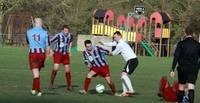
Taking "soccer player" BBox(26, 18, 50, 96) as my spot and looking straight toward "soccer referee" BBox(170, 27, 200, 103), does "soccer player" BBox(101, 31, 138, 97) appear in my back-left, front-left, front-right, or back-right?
front-left

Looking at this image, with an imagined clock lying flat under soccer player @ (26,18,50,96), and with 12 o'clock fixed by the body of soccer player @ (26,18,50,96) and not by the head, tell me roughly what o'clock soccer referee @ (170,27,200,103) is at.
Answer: soccer referee @ (170,27,200,103) is roughly at 4 o'clock from soccer player @ (26,18,50,96).

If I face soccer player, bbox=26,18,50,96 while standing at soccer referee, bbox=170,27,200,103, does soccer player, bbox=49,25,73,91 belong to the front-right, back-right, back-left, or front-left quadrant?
front-right

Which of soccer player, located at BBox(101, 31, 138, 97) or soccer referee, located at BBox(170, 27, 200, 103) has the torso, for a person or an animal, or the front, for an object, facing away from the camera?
soccer referee, located at BBox(170, 27, 200, 103)

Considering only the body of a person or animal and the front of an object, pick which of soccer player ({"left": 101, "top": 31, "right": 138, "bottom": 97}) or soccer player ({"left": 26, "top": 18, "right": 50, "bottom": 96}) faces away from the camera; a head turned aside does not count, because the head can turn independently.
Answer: soccer player ({"left": 26, "top": 18, "right": 50, "bottom": 96})

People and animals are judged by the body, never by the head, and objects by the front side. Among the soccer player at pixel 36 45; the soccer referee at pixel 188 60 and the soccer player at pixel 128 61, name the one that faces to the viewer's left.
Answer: the soccer player at pixel 128 61

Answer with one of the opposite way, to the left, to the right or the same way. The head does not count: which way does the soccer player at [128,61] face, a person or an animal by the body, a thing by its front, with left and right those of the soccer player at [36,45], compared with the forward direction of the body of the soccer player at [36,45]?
to the left

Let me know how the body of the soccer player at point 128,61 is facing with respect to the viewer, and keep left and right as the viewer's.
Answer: facing to the left of the viewer

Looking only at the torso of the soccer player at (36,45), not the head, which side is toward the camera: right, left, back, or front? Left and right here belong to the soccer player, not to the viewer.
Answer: back

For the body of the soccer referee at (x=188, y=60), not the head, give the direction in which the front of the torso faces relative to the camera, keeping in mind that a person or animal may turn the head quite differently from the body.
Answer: away from the camera

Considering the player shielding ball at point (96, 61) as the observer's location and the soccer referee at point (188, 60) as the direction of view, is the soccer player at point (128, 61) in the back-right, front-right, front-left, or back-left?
front-left
